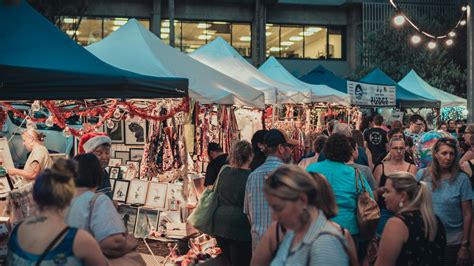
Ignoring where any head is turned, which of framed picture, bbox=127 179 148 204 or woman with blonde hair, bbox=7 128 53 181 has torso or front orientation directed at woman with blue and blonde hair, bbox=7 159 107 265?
the framed picture

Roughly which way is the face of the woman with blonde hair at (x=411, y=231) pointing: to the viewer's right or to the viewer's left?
to the viewer's left

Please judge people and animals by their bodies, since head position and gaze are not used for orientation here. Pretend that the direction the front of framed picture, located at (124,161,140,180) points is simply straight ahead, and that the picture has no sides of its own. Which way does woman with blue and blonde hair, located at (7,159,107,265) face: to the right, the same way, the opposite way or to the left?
the opposite way

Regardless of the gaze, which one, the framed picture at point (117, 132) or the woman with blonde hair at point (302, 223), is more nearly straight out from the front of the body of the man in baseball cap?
the framed picture

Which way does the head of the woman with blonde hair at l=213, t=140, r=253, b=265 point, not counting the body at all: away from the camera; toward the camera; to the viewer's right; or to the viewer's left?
away from the camera

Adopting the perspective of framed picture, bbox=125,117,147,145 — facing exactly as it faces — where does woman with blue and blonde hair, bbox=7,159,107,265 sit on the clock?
The woman with blue and blonde hair is roughly at 12 o'clock from the framed picture.

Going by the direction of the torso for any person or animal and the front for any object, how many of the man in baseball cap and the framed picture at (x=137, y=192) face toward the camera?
1

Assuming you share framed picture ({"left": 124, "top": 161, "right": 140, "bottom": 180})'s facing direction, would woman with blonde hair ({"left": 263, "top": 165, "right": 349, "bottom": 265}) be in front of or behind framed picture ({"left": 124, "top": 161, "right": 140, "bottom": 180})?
in front
